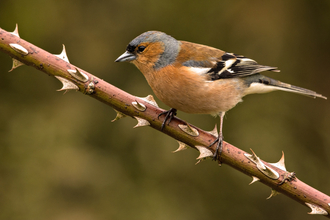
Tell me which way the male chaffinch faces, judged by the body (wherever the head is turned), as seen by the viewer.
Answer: to the viewer's left
